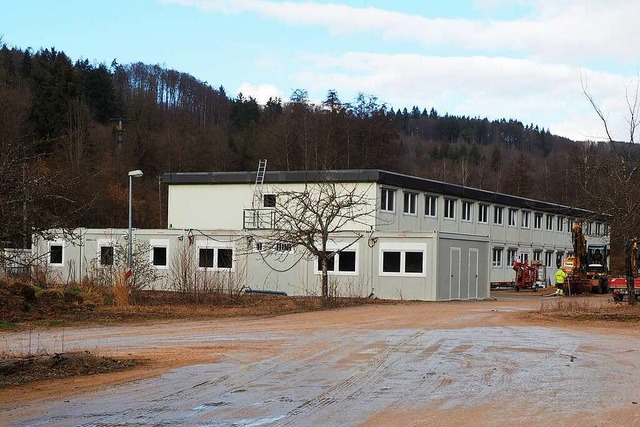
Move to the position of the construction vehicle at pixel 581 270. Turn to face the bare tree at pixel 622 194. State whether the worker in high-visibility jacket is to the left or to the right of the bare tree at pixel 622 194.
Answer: right

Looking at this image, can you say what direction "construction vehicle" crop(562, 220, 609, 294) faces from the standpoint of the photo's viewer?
facing the viewer

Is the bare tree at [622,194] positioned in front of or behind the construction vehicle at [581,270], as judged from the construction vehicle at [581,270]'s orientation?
in front

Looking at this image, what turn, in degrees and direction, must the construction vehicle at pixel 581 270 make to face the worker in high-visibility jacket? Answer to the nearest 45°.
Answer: approximately 45° to its right
